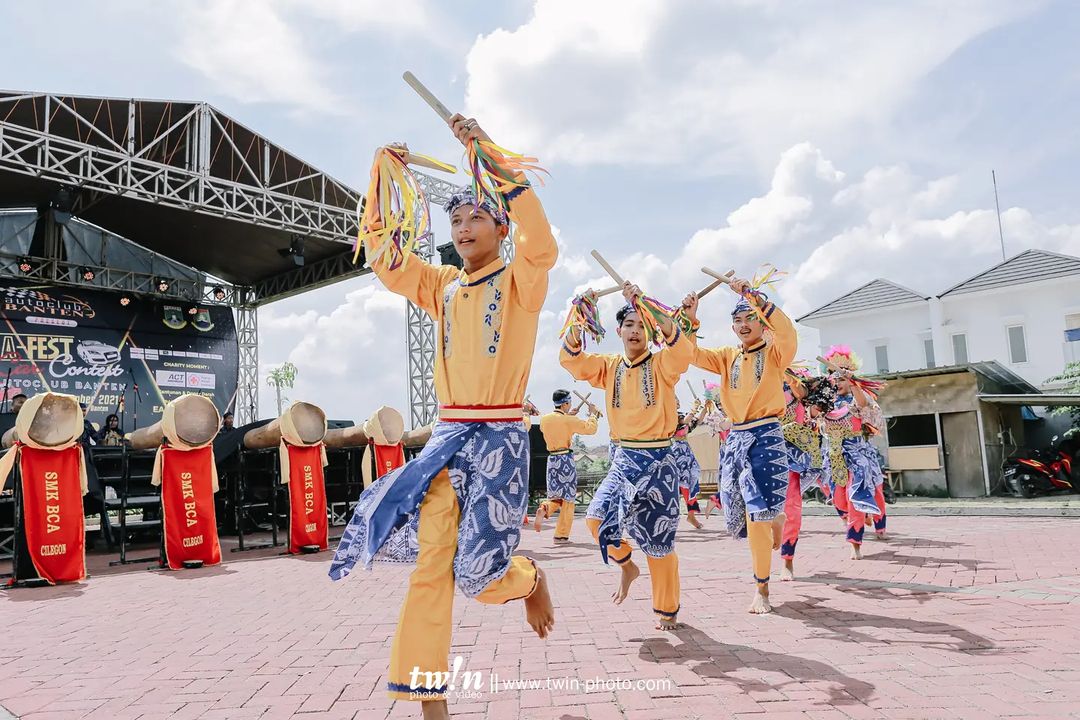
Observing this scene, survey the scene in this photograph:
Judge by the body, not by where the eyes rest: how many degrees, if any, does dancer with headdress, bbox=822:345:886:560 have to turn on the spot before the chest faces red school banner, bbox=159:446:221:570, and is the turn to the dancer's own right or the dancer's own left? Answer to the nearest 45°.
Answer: approximately 45° to the dancer's own right

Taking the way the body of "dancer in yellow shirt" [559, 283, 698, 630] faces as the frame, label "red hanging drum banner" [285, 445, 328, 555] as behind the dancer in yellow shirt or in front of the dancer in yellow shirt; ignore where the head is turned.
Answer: behind

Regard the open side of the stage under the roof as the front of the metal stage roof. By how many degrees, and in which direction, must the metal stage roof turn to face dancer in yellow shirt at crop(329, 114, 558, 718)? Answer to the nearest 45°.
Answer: approximately 45° to its right

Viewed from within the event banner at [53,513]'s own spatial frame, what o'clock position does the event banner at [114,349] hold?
the event banner at [114,349] is roughly at 6 o'clock from the event banner at [53,513].

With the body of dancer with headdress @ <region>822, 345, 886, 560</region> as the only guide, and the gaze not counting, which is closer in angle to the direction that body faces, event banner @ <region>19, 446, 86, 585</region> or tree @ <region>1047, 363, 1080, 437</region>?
the event banner

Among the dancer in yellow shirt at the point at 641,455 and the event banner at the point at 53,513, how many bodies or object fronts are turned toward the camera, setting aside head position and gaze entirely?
2

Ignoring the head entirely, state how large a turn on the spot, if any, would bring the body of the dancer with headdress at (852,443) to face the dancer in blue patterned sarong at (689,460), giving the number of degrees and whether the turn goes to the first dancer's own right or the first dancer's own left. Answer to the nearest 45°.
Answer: approximately 90° to the first dancer's own right

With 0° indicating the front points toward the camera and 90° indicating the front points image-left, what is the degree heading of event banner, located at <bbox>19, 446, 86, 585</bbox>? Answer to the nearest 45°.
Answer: approximately 0°

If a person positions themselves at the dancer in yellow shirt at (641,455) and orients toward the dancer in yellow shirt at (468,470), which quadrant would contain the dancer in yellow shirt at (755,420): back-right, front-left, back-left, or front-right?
back-left
